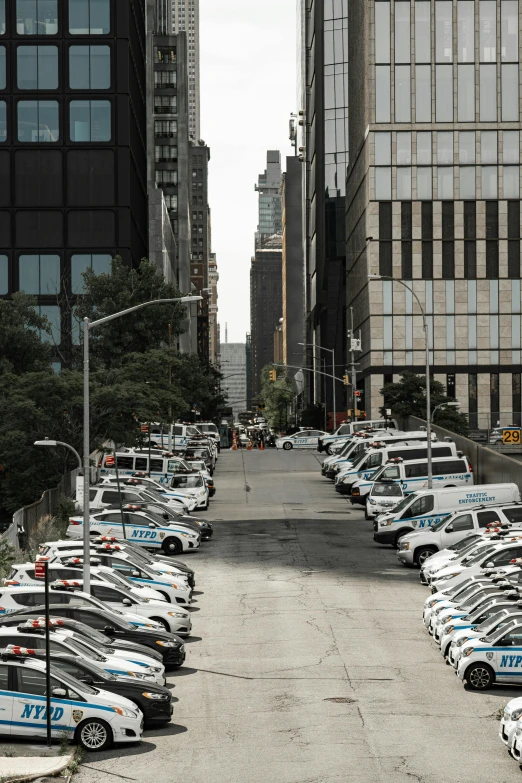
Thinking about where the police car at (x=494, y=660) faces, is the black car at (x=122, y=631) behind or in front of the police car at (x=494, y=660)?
in front

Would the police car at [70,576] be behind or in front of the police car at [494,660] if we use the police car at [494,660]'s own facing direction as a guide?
in front

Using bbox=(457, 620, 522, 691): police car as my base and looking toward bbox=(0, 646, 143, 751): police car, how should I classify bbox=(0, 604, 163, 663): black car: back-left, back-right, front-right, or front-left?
front-right

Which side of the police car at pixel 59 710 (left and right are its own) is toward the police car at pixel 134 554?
left

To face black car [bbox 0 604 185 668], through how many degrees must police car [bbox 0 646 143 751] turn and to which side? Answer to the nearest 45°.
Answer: approximately 90° to its left

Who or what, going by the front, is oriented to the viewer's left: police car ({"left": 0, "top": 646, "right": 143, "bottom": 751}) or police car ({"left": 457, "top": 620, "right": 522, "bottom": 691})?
police car ({"left": 457, "top": 620, "right": 522, "bottom": 691})

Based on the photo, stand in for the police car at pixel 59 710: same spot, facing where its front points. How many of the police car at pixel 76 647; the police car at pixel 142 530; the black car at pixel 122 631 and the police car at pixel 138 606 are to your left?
4

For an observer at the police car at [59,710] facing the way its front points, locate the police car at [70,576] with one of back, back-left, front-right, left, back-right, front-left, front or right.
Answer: left

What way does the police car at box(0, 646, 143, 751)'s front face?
to the viewer's right

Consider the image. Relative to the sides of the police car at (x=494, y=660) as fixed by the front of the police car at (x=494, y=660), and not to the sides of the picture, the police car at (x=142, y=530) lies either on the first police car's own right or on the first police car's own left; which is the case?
on the first police car's own right

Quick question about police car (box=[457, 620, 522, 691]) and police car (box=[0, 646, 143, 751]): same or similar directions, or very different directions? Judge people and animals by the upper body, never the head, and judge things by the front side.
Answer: very different directions

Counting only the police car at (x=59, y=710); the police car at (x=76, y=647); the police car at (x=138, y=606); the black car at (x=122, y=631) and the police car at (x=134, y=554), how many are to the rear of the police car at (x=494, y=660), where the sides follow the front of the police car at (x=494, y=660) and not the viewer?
0

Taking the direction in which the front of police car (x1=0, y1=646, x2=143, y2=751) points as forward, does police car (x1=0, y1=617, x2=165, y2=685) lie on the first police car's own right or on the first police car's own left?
on the first police car's own left

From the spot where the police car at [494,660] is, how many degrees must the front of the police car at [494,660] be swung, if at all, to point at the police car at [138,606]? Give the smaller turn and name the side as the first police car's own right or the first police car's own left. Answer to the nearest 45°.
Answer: approximately 45° to the first police car's own right

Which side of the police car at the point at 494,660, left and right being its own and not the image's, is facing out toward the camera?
left

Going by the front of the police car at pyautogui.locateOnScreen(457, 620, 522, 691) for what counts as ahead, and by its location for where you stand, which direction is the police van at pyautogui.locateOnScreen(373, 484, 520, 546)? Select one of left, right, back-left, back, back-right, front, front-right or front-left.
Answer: right

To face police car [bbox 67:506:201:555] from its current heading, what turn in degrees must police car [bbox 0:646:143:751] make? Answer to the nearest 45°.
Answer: approximately 90° to its left

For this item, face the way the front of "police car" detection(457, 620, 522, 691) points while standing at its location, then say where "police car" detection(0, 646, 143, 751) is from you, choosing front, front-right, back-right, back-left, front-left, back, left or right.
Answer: front-left

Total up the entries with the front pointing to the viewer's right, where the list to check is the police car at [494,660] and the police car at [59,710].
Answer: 1
